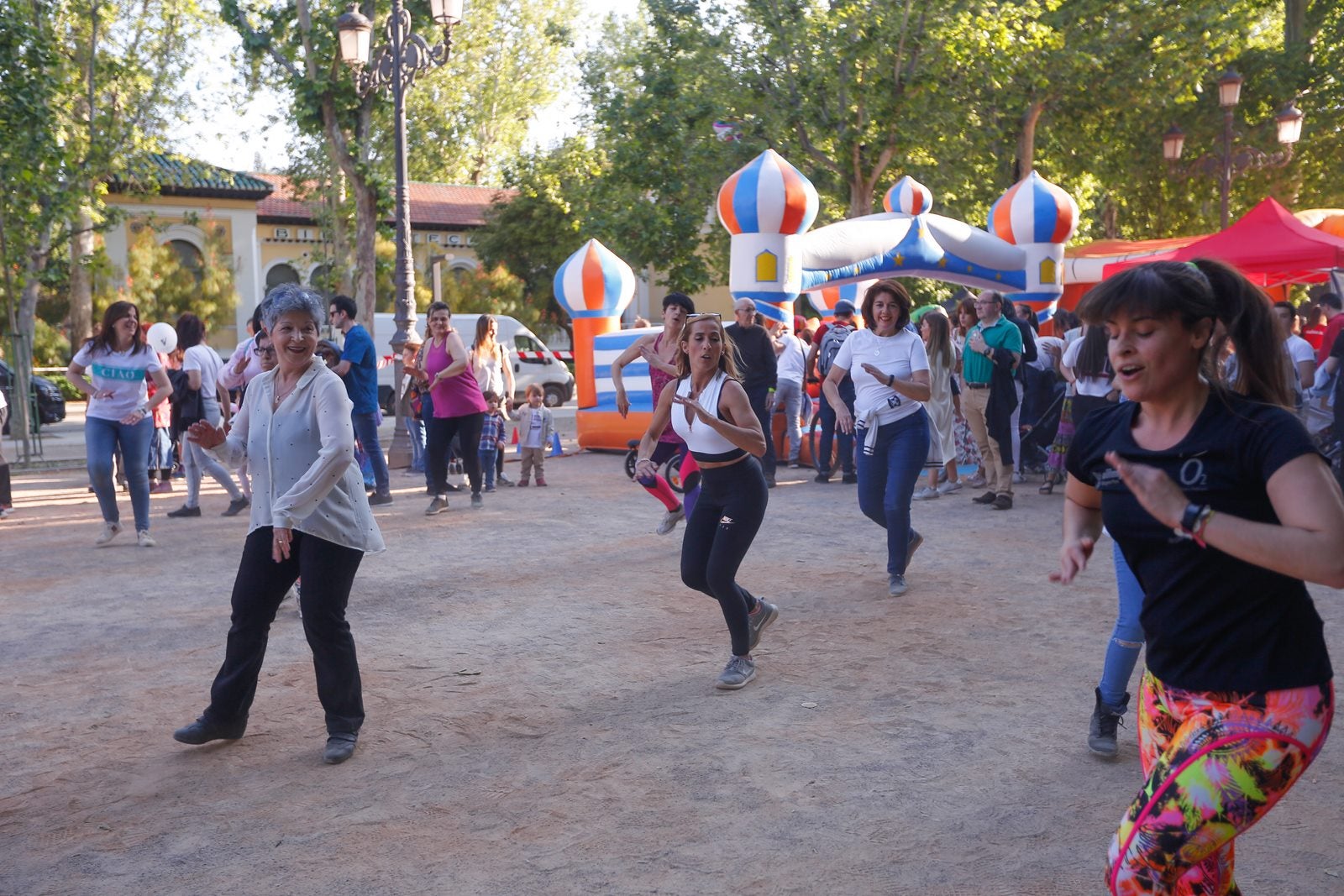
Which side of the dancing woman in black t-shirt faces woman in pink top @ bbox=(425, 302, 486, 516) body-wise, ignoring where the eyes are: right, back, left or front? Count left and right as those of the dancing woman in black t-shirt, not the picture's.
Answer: right

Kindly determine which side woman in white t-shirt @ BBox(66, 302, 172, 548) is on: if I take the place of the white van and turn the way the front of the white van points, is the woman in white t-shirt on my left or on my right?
on my right

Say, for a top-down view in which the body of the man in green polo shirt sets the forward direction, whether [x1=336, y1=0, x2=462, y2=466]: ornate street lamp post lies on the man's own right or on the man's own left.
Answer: on the man's own right

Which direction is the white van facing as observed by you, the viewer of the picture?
facing to the right of the viewer

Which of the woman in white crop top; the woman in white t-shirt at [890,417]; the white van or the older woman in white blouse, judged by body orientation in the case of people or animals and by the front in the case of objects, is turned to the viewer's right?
the white van

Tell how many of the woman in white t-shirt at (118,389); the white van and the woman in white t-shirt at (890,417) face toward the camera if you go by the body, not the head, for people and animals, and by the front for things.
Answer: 2

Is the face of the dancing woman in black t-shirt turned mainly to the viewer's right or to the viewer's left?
to the viewer's left

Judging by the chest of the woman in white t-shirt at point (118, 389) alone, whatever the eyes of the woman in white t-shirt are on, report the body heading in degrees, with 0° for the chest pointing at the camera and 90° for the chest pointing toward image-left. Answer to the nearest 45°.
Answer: approximately 0°
